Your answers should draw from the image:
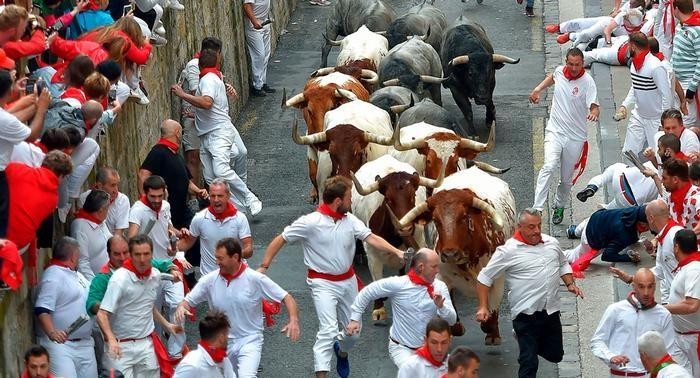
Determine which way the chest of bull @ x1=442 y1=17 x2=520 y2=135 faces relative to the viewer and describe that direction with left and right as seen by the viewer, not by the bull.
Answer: facing the viewer

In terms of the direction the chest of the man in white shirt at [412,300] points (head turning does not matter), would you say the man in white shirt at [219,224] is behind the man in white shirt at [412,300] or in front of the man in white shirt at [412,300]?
behind

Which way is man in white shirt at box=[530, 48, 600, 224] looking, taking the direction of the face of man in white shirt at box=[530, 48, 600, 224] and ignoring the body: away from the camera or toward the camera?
toward the camera

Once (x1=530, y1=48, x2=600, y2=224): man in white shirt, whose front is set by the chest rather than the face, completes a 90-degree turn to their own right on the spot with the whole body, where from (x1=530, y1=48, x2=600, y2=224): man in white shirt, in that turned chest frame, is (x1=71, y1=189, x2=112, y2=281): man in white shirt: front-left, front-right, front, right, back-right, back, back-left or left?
front-left

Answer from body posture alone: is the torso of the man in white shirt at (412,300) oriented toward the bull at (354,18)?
no

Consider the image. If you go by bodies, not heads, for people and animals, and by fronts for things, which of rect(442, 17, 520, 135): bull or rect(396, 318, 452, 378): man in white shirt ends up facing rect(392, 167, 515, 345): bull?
rect(442, 17, 520, 135): bull

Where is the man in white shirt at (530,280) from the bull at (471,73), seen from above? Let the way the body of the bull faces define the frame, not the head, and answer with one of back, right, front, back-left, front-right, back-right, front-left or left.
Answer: front

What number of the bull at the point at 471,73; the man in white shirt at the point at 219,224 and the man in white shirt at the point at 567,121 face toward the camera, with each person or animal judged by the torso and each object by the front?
3

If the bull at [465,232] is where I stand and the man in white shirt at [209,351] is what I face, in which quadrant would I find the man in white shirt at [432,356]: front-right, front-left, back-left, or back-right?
front-left

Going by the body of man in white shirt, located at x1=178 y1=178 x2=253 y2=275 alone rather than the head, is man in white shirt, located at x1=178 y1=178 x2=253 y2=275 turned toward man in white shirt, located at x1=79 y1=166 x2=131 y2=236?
no

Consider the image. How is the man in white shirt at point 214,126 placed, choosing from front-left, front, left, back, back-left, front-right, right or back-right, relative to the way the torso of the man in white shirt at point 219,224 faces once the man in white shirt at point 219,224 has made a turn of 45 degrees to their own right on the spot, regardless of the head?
back-right

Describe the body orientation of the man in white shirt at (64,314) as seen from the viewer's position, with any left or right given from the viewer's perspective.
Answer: facing the viewer and to the right of the viewer

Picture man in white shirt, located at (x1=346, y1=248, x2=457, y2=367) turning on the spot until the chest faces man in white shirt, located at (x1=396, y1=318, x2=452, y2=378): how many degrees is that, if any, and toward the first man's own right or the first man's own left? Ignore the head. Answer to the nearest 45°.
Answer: approximately 45° to the first man's own right
